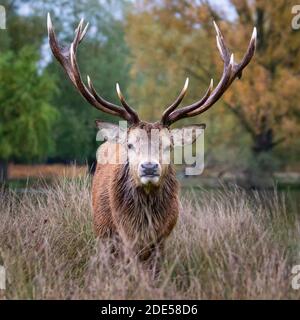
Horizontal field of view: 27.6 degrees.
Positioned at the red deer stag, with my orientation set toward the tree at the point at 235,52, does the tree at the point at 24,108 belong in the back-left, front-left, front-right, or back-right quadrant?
front-left

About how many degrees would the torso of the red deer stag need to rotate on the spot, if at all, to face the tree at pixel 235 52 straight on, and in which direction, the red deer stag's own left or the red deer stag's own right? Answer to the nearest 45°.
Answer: approximately 180°

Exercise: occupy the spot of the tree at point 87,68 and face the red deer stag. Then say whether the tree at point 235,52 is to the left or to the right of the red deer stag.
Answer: left

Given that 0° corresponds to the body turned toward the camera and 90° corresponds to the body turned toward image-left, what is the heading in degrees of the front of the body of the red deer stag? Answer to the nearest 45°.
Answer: approximately 0°

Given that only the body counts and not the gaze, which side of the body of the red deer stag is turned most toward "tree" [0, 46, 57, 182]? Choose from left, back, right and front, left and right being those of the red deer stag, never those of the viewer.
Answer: back

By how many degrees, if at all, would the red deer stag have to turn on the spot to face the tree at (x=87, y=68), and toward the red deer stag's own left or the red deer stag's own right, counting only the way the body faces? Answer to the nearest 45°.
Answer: approximately 180°

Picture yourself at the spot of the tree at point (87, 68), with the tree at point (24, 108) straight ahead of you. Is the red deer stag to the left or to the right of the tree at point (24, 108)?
left
